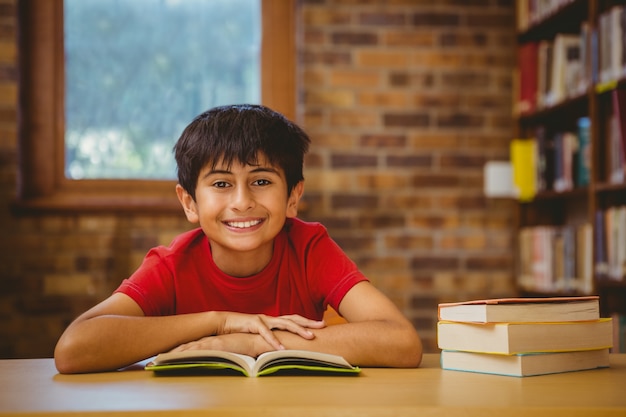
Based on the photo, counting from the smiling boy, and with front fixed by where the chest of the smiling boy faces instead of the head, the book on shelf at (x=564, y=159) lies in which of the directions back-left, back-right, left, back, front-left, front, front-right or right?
back-left

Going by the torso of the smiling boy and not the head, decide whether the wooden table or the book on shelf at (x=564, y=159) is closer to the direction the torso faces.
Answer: the wooden table

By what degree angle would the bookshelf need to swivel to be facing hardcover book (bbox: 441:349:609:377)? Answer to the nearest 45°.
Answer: approximately 45° to its left

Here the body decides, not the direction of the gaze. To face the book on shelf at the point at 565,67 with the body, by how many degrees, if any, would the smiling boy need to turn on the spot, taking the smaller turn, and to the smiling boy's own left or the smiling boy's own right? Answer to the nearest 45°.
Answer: approximately 135° to the smiling boy's own left

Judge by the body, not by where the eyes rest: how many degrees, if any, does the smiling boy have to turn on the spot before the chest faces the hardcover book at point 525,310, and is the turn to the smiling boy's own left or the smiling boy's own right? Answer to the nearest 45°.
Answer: approximately 45° to the smiling boy's own left

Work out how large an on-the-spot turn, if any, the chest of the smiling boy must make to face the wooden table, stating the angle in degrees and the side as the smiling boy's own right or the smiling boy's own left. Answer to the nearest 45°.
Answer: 0° — they already face it

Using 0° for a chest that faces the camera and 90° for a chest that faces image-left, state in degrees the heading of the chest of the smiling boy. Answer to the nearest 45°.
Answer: approximately 0°

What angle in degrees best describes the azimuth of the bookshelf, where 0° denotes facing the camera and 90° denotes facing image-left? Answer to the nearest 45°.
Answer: approximately 45°

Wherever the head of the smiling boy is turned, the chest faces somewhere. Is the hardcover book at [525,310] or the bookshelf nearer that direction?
the hardcover book
